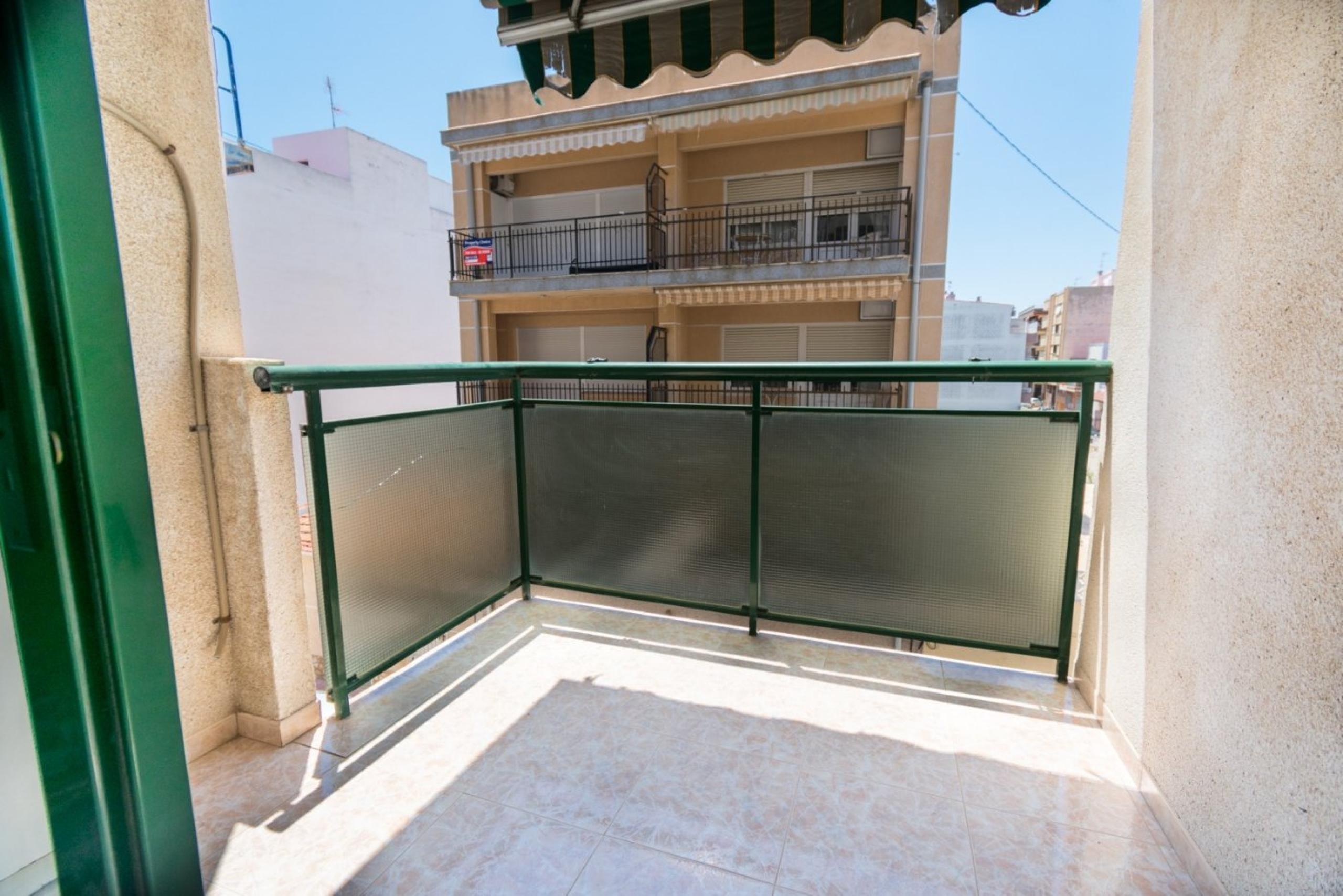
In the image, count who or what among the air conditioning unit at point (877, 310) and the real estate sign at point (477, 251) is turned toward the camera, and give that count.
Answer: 2

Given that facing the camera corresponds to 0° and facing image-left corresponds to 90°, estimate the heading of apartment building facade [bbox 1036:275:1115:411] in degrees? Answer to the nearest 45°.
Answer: approximately 45°

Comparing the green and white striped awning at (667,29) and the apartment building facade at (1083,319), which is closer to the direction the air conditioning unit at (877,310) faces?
the green and white striped awning

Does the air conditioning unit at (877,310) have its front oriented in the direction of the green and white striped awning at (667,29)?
yes

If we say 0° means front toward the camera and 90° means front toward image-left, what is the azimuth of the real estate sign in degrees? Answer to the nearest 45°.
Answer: approximately 0°

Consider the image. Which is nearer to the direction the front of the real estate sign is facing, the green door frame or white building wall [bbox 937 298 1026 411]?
the green door frame

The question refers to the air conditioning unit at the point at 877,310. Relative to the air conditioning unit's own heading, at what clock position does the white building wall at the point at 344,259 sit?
The white building wall is roughly at 3 o'clock from the air conditioning unit.

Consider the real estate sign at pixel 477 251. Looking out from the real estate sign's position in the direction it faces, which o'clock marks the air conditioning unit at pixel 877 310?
The air conditioning unit is roughly at 10 o'clock from the real estate sign.

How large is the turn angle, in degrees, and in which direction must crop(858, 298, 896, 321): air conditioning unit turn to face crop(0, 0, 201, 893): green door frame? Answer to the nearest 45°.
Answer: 0° — it already faces it
